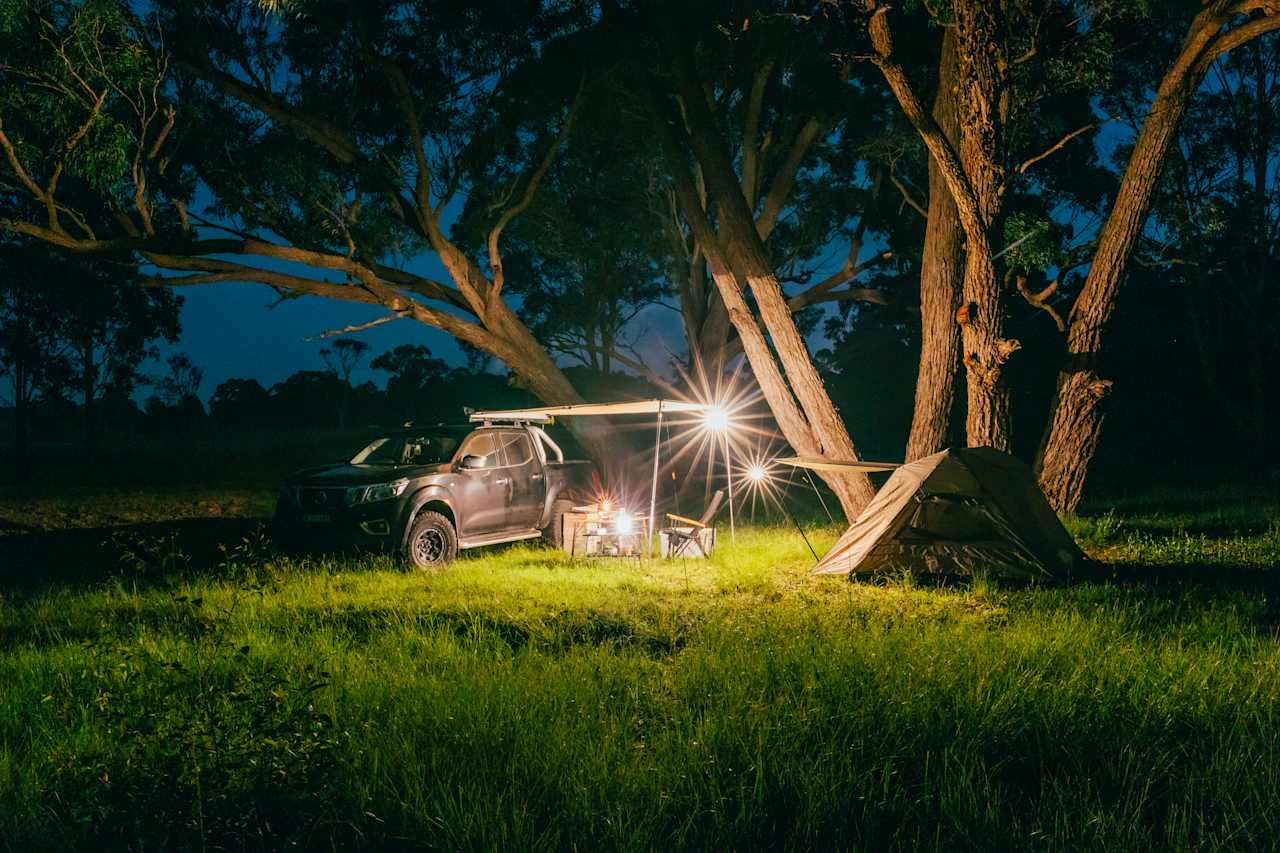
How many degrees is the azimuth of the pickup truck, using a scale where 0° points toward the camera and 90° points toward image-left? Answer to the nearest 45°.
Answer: approximately 45°

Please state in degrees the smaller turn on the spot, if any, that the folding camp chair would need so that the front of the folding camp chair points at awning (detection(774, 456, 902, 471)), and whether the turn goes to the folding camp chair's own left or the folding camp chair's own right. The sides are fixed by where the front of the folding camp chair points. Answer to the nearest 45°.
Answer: approximately 135° to the folding camp chair's own left

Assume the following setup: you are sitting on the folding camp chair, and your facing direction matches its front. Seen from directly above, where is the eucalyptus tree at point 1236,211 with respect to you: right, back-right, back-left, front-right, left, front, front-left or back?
back-right

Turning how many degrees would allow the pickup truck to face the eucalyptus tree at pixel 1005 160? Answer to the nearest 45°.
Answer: approximately 135° to its left

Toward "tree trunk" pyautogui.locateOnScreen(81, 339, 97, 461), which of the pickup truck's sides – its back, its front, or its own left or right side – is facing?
right

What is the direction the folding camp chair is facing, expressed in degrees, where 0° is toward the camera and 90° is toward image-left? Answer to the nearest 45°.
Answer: approximately 90°
